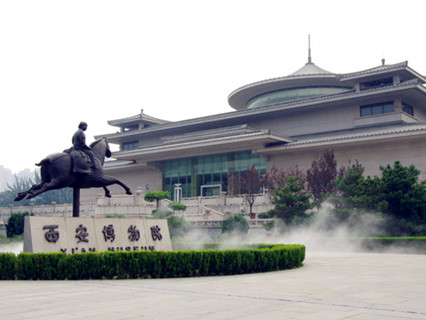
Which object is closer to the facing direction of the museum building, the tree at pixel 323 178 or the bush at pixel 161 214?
the bush

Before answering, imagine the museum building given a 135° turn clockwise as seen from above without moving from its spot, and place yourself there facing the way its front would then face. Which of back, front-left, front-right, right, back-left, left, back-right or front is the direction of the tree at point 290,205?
back

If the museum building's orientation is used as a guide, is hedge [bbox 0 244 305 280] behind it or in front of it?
in front

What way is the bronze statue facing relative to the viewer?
to the viewer's right

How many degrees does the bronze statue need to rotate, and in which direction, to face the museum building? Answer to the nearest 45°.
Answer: approximately 45° to its left

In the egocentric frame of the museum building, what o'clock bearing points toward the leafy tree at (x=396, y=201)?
The leafy tree is roughly at 10 o'clock from the museum building.

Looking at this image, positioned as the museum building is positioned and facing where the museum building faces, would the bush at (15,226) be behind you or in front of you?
in front

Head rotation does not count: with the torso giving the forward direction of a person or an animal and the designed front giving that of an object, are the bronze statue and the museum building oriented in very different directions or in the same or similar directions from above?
very different directions

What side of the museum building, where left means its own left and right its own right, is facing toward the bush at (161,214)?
front

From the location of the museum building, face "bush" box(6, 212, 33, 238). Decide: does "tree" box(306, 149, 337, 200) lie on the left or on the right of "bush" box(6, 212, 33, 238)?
left
